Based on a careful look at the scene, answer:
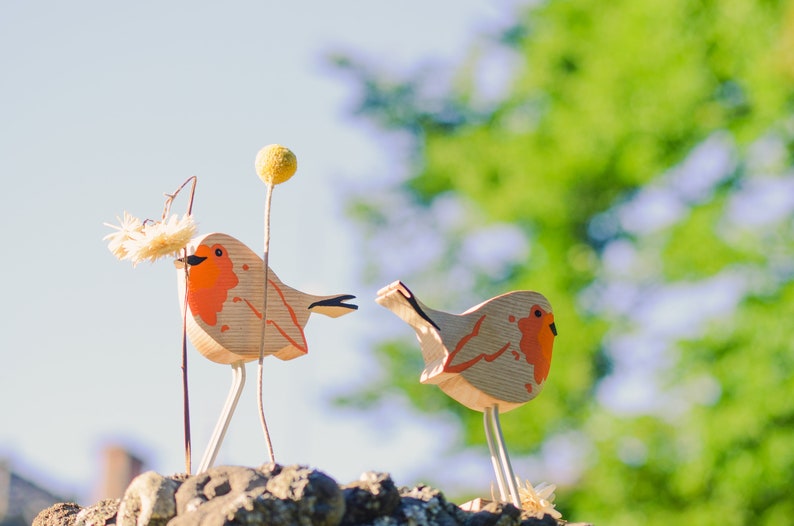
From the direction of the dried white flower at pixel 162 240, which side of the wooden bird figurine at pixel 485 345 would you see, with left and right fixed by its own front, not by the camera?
back

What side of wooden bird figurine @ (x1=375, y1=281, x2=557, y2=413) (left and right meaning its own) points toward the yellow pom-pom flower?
back

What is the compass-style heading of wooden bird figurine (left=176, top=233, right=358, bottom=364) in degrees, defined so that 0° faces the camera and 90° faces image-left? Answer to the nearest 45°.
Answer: approximately 90°

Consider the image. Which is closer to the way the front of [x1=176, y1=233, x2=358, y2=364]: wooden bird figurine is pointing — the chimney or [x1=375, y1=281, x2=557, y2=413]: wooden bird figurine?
the chimney

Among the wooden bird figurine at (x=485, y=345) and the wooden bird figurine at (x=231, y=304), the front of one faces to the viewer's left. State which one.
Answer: the wooden bird figurine at (x=231, y=304)

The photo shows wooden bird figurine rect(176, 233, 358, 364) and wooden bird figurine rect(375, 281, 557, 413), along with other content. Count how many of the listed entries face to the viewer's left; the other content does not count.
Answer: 1

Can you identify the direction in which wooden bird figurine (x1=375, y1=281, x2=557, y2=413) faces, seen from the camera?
facing away from the viewer and to the right of the viewer

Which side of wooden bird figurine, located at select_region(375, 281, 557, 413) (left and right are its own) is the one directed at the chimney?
left

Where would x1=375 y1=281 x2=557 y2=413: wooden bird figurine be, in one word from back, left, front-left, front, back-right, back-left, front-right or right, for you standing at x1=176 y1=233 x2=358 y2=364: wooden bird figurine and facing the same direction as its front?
back
